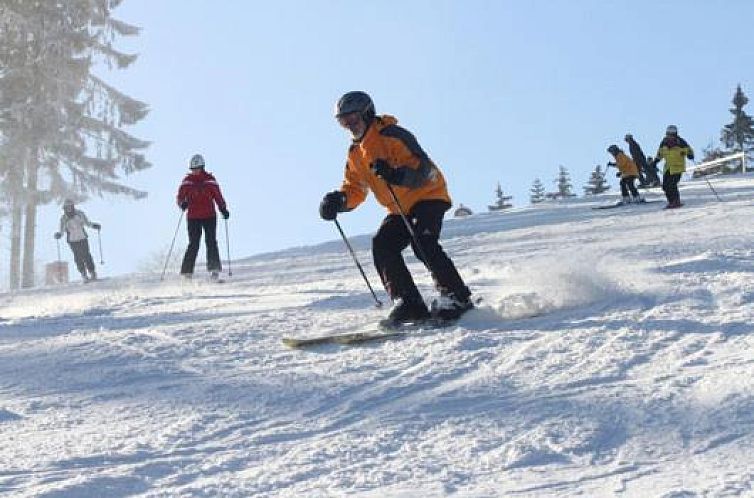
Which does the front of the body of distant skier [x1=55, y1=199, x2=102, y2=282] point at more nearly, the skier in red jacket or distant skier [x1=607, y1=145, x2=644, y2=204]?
the skier in red jacket

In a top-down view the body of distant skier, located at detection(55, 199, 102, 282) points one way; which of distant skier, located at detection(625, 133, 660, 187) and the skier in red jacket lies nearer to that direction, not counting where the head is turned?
the skier in red jacket

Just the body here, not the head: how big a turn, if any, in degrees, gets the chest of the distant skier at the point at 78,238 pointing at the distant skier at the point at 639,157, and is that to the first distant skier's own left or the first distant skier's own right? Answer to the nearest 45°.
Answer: approximately 90° to the first distant skier's own left

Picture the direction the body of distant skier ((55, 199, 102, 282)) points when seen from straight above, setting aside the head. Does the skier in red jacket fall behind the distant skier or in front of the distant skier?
in front

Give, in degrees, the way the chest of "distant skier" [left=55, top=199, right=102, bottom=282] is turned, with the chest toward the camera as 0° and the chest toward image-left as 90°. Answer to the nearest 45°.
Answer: approximately 0°

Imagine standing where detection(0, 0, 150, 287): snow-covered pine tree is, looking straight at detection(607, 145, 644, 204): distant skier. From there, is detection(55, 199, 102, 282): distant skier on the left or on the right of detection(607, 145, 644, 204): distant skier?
right

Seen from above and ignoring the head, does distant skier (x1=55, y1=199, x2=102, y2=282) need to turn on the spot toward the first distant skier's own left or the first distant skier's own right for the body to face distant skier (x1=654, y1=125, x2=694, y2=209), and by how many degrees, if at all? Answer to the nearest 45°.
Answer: approximately 90° to the first distant skier's own left

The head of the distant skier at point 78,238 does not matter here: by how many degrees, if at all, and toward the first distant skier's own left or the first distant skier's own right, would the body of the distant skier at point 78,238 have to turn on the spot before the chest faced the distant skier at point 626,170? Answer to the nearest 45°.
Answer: approximately 90° to the first distant skier's own left

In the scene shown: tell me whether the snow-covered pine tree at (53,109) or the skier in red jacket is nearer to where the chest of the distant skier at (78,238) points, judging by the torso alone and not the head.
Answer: the skier in red jacket
